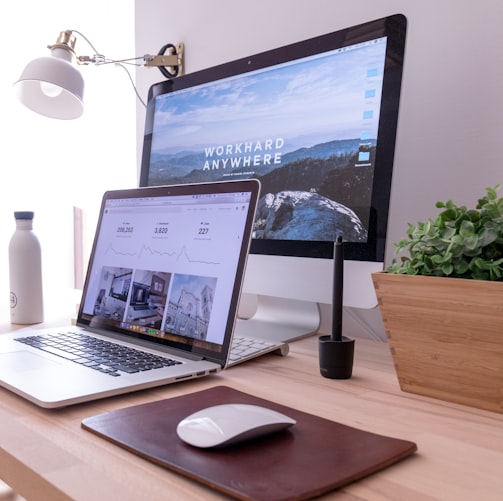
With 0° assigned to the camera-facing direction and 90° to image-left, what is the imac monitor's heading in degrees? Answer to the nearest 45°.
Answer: approximately 45°

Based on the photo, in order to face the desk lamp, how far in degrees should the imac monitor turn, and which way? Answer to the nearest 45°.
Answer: approximately 90° to its right

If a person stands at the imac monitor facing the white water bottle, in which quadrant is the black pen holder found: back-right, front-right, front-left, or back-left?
back-left

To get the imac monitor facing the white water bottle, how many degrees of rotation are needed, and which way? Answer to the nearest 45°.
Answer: approximately 45° to its right
